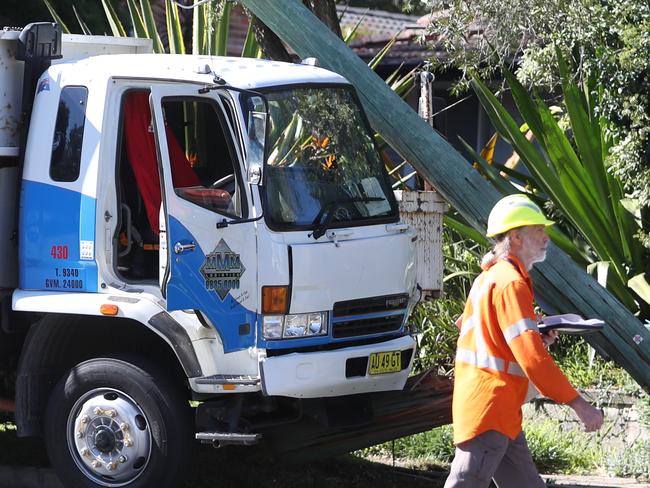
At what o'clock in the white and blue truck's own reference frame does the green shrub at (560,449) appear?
The green shrub is roughly at 10 o'clock from the white and blue truck.

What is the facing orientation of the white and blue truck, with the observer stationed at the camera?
facing the viewer and to the right of the viewer

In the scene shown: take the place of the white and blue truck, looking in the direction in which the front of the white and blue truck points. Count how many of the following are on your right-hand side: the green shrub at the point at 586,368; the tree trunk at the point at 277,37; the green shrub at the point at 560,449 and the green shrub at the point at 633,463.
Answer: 0

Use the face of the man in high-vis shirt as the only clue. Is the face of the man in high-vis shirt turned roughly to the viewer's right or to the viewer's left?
to the viewer's right

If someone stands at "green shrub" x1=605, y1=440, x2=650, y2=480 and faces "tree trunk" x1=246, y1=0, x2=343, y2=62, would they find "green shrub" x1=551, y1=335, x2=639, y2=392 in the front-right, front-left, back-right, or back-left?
front-right

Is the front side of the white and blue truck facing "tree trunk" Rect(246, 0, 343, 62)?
no

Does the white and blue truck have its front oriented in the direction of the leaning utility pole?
no

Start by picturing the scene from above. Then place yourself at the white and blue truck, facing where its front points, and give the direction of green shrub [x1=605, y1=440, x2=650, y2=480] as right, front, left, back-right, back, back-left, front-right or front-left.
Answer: front-left

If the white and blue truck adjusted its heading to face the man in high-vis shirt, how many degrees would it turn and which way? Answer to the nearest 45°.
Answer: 0° — it already faces them

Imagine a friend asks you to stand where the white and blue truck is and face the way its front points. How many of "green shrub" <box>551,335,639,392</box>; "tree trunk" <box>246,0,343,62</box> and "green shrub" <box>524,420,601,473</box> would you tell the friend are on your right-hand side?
0

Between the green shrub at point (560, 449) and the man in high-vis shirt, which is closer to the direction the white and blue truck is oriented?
the man in high-vis shirt

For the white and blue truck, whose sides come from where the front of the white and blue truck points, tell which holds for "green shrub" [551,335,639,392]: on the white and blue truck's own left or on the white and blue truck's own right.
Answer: on the white and blue truck's own left
